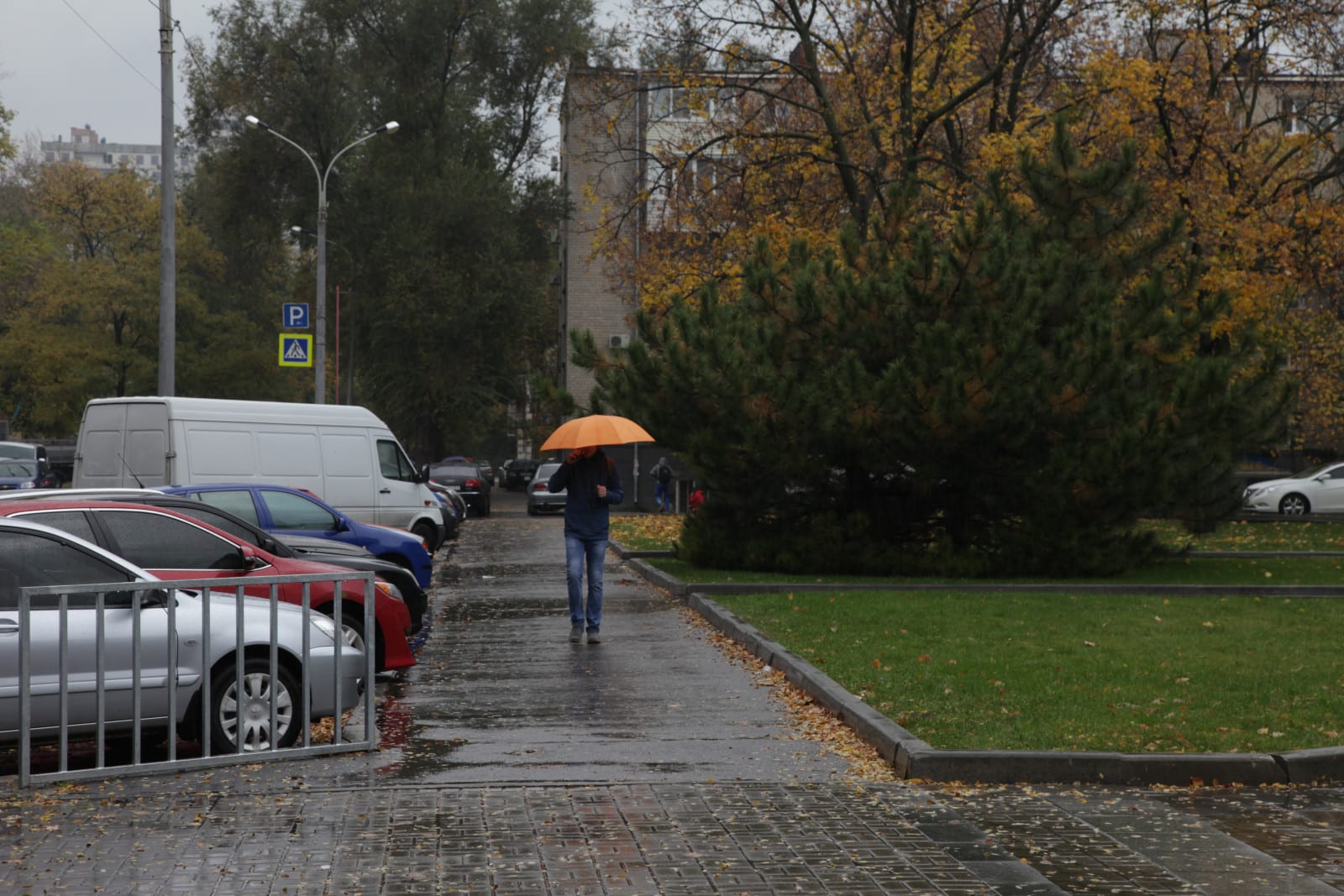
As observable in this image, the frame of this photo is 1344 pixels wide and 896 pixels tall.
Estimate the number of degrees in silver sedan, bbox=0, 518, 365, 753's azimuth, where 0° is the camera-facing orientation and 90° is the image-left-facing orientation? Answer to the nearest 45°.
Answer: approximately 270°

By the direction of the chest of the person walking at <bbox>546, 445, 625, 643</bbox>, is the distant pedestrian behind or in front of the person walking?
behind

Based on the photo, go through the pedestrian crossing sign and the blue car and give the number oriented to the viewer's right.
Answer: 1

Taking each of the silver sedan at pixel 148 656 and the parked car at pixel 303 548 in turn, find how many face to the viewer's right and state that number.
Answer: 2

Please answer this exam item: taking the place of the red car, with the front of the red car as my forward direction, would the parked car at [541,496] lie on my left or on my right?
on my left

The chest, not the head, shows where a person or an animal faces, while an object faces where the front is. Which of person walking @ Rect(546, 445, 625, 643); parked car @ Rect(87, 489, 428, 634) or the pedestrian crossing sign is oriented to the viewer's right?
the parked car

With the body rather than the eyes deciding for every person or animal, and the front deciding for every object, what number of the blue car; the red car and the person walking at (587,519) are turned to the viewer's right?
2

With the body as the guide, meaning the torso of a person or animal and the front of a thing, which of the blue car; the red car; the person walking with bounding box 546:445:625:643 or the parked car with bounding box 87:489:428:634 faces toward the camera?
the person walking

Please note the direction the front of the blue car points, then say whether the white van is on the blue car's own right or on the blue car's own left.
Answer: on the blue car's own left

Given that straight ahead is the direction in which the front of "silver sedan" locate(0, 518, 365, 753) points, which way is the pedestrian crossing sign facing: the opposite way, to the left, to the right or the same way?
to the right

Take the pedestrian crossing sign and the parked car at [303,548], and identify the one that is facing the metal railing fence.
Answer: the pedestrian crossing sign

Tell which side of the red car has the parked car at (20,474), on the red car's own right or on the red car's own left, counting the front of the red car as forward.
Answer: on the red car's own left

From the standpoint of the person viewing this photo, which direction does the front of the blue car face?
facing to the right of the viewer

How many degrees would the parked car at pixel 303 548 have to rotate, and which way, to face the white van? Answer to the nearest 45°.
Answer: approximately 90° to its left

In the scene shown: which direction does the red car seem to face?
to the viewer's right
